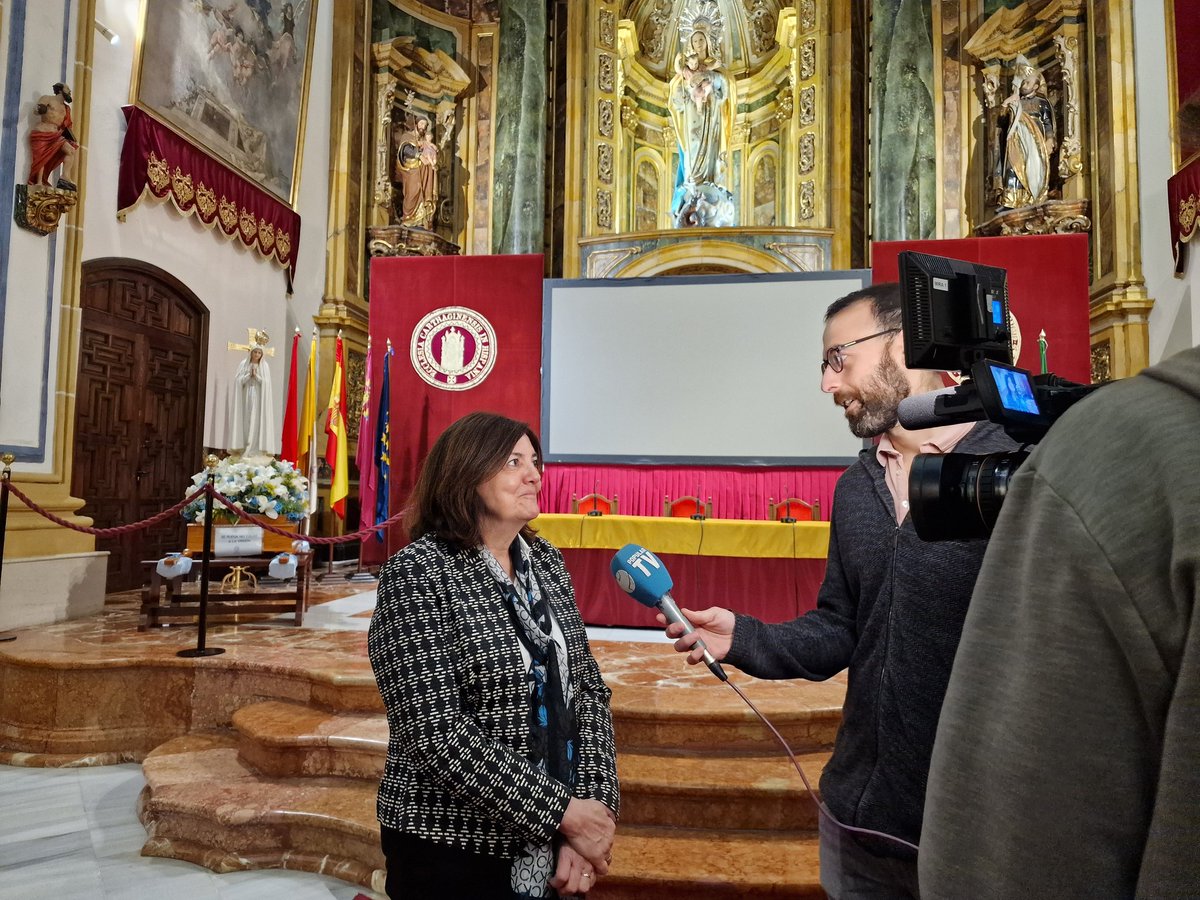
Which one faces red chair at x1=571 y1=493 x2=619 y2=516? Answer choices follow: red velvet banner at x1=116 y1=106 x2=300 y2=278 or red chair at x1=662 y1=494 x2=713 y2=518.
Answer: the red velvet banner

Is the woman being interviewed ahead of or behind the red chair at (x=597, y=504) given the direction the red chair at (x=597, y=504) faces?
ahead

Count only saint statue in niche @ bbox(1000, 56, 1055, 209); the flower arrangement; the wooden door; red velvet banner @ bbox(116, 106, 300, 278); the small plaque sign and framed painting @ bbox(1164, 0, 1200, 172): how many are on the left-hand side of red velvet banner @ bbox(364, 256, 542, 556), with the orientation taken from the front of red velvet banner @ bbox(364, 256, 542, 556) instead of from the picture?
2

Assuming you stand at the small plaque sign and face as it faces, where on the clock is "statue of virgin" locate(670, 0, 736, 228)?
The statue of virgin is roughly at 8 o'clock from the small plaque sign.

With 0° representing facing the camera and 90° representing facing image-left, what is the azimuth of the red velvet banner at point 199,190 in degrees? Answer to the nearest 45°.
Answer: approximately 315°

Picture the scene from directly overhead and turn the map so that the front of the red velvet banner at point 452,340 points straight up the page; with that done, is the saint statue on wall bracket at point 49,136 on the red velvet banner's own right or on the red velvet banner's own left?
on the red velvet banner's own right

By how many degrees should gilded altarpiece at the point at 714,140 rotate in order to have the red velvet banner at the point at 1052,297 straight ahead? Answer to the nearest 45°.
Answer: approximately 45° to its left

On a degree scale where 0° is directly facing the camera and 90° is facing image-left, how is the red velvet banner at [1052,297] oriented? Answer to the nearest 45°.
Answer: approximately 0°

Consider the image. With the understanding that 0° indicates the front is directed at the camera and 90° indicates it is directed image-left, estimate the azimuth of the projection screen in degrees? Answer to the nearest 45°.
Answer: approximately 0°

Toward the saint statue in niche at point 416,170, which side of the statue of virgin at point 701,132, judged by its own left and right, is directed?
right

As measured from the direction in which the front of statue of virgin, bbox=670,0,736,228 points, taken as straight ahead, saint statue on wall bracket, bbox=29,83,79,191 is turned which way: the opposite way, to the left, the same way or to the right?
to the left
